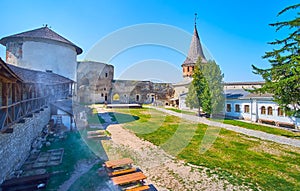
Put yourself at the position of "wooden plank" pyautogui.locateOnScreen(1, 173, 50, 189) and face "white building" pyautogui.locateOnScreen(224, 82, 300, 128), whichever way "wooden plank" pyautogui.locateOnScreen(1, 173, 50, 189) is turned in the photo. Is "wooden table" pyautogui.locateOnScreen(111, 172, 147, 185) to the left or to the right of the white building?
right

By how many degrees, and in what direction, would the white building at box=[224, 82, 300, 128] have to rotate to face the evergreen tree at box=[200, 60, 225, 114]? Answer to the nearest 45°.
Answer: approximately 45° to its right

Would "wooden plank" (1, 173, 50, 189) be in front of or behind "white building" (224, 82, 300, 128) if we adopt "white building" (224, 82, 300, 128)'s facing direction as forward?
in front

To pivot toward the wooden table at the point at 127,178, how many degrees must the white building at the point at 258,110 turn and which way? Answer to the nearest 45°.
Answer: approximately 45° to its left

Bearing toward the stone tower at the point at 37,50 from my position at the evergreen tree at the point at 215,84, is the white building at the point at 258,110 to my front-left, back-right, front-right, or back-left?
back-left

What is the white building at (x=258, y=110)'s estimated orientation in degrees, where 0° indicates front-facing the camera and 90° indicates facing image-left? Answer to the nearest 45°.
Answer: approximately 45°

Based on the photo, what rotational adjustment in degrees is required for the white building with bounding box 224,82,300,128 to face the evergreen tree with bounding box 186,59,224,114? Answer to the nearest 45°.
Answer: approximately 45° to its right

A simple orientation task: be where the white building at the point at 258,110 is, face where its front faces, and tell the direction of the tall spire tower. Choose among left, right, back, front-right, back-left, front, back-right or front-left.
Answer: right

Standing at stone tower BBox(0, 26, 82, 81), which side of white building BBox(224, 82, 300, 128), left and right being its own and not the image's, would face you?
front
